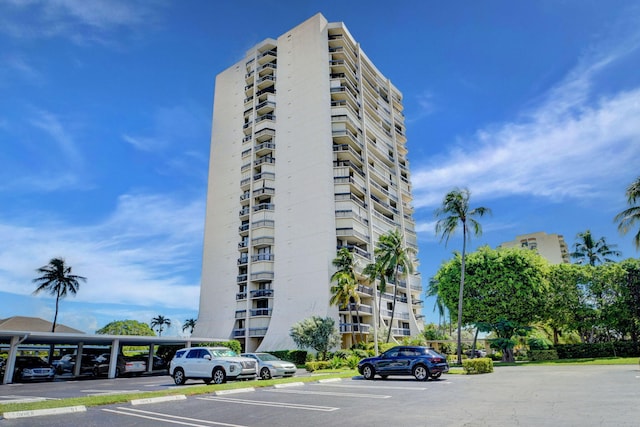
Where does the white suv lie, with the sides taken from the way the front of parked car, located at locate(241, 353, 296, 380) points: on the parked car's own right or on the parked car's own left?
on the parked car's own right

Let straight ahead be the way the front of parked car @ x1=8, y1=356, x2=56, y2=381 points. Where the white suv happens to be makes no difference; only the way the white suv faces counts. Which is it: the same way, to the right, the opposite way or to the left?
the same way

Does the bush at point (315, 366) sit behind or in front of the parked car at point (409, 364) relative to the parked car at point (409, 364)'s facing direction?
in front

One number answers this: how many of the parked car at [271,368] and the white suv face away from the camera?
0

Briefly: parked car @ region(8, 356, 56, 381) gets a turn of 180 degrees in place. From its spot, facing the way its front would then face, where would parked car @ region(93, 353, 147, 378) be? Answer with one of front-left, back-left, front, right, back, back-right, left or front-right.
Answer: back-right

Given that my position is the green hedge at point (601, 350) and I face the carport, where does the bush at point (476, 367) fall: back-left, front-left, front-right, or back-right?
front-left

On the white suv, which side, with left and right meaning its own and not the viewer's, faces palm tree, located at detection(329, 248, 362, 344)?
left

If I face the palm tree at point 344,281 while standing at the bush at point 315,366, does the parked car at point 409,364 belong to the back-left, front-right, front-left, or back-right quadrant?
back-right

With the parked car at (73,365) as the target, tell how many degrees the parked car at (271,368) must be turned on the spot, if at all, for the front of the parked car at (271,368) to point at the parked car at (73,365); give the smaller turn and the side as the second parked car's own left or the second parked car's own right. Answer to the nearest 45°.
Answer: approximately 180°

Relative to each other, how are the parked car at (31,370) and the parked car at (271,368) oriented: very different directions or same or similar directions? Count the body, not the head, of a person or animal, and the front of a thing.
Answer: same or similar directions

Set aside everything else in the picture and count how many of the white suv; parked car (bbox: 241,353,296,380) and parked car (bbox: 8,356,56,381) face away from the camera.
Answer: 0

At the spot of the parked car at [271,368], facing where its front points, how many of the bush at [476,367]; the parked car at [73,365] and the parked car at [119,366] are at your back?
2

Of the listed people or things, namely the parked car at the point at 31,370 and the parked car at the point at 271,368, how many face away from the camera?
0

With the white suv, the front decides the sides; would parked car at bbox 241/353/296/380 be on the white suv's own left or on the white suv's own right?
on the white suv's own left

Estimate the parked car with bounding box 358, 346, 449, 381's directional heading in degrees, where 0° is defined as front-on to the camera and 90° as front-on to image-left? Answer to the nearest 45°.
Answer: approximately 135°
